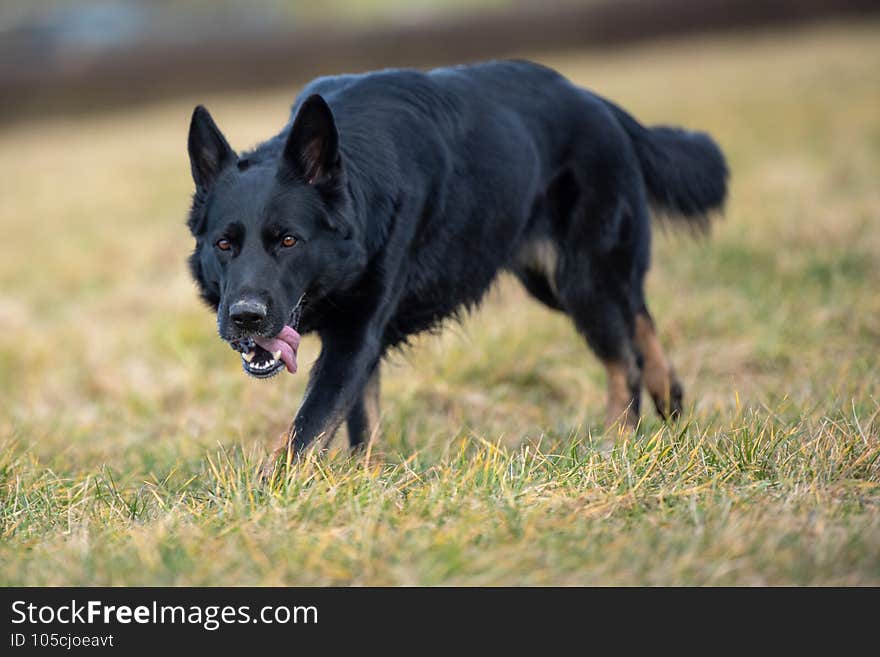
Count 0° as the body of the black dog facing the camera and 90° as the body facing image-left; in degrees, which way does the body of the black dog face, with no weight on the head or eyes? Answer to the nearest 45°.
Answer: approximately 45°
